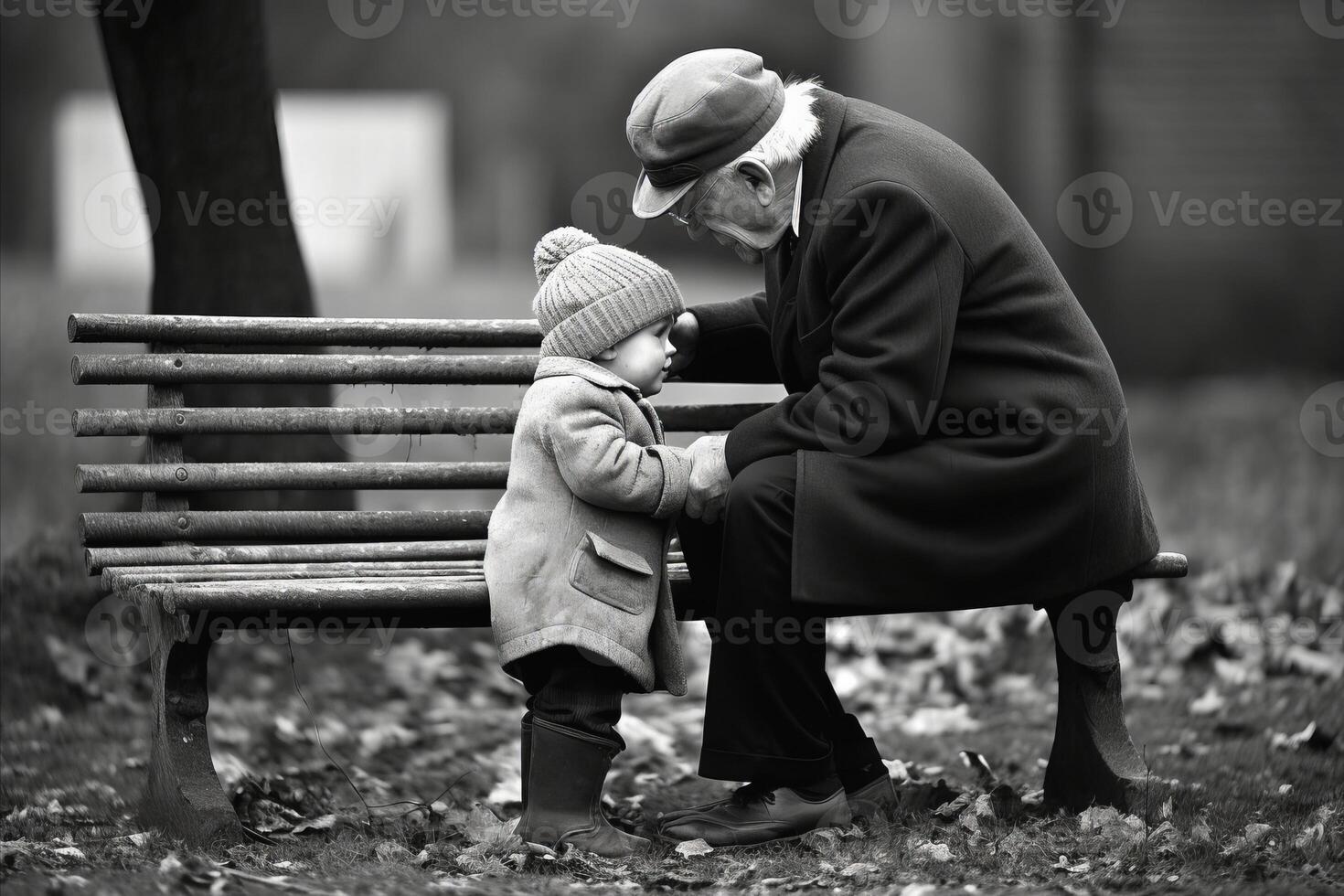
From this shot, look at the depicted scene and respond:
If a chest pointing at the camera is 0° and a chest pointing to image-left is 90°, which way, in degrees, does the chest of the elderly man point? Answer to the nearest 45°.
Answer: approximately 90°

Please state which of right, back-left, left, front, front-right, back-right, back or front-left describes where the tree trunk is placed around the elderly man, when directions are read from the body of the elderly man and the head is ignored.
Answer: front-right

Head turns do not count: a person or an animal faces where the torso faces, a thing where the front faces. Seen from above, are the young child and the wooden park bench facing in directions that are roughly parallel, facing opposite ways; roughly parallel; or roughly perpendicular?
roughly perpendicular

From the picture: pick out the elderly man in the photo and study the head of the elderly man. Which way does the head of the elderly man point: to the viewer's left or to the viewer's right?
to the viewer's left

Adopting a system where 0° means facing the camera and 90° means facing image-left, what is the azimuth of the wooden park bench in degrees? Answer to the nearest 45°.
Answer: approximately 0°

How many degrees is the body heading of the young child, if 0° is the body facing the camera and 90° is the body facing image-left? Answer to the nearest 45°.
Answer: approximately 270°

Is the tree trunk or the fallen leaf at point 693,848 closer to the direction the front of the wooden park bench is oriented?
the fallen leaf

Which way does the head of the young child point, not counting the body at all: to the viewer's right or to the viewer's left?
to the viewer's right

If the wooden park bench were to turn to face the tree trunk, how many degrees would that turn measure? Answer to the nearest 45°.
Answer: approximately 180°

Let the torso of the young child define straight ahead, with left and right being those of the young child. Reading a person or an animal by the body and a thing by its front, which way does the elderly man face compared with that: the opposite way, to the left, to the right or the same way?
the opposite way
